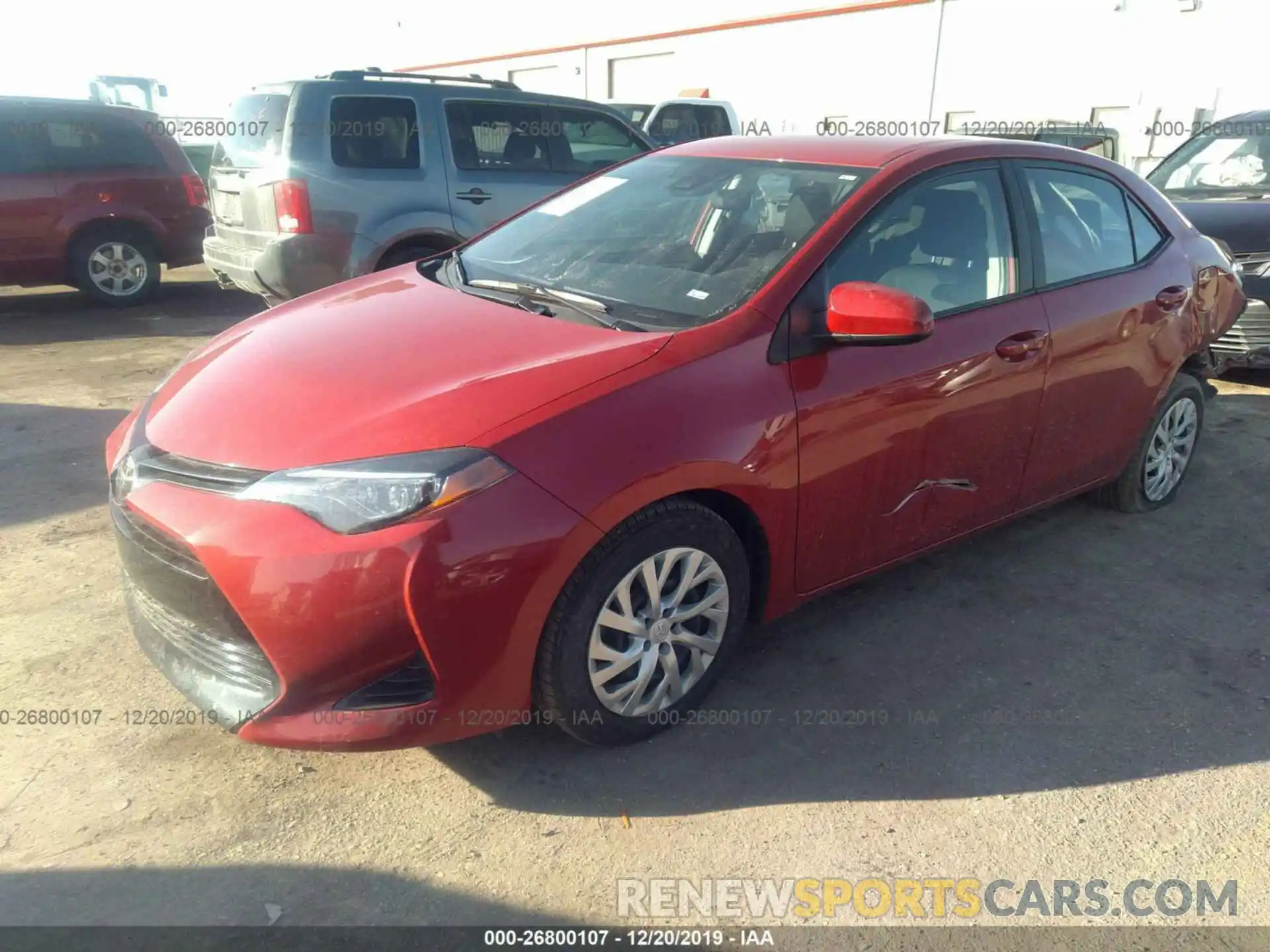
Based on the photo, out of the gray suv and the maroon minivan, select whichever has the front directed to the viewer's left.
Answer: the maroon minivan

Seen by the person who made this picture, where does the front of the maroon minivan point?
facing to the left of the viewer

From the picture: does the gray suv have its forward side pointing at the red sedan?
no

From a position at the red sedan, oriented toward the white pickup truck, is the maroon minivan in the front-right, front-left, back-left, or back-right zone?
front-left

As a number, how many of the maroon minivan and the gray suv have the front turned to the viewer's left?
1

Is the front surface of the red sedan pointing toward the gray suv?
no

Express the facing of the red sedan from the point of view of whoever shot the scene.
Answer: facing the viewer and to the left of the viewer

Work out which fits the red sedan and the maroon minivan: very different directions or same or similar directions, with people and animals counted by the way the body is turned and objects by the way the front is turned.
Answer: same or similar directions

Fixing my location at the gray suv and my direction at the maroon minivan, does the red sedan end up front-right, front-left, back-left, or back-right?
back-left

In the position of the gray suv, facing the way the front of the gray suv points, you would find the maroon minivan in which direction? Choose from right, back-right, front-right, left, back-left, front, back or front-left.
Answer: left

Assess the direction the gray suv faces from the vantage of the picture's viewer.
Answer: facing away from the viewer and to the right of the viewer

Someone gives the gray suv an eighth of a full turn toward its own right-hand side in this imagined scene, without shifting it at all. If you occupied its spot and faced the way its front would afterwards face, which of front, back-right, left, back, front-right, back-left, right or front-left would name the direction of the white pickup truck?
front-left

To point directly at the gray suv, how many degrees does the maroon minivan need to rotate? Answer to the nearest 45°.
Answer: approximately 135° to its left

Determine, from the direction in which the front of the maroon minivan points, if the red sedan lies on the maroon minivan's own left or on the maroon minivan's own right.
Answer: on the maroon minivan's own left

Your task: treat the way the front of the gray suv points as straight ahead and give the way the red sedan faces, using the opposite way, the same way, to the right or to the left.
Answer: the opposite way

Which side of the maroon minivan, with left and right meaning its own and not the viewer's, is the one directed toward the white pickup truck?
back
